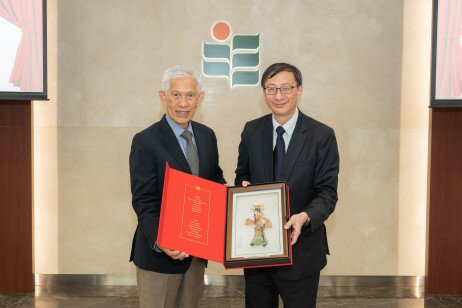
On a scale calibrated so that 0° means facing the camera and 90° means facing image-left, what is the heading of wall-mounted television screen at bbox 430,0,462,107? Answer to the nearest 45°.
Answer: approximately 0°

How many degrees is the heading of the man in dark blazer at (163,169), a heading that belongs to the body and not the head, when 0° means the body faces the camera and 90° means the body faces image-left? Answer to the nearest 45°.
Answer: approximately 315°

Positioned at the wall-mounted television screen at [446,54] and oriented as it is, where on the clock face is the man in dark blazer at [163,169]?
The man in dark blazer is roughly at 1 o'clock from the wall-mounted television screen.

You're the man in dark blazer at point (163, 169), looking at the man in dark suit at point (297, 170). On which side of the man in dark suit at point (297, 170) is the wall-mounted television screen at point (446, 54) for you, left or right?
left

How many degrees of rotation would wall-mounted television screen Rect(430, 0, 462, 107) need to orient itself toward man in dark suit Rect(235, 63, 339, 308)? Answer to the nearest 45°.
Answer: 0° — it already faces them

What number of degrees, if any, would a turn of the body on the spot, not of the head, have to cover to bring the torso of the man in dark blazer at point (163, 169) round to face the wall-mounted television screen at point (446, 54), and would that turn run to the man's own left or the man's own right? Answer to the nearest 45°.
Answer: approximately 90° to the man's own left

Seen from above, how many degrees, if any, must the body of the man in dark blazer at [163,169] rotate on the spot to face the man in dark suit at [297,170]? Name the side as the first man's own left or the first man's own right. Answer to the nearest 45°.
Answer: approximately 45° to the first man's own left

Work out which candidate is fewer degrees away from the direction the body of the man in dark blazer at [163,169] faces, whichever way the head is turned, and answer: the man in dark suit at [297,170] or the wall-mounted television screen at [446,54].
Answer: the man in dark suit
